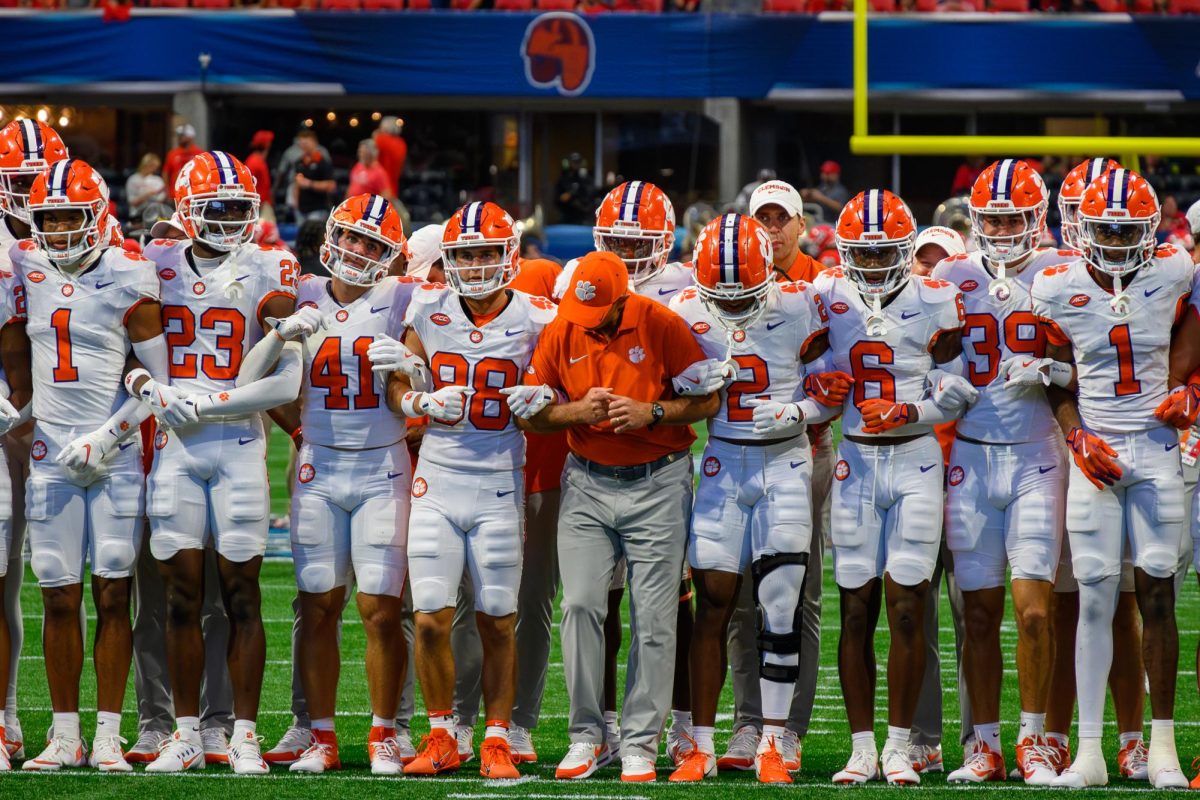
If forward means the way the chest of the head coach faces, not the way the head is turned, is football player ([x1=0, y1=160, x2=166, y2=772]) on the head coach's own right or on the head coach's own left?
on the head coach's own right

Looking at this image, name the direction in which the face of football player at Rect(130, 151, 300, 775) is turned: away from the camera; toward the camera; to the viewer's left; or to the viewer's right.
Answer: toward the camera

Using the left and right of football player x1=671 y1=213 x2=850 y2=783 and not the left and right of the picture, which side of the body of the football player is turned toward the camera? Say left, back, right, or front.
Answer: front

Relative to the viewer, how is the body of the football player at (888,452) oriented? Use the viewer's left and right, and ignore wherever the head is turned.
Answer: facing the viewer

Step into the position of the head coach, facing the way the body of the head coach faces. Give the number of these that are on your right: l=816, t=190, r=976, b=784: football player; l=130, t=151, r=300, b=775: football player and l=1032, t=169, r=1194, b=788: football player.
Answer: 1

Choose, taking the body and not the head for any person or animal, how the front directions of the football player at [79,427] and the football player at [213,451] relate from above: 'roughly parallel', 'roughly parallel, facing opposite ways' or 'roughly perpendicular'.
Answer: roughly parallel

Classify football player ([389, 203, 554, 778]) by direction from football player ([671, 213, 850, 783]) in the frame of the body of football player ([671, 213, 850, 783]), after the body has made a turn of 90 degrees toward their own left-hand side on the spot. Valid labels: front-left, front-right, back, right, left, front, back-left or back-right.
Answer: back

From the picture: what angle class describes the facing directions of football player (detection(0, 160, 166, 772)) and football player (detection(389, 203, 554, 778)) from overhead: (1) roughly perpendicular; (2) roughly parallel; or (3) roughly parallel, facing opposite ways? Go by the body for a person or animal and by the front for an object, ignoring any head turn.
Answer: roughly parallel

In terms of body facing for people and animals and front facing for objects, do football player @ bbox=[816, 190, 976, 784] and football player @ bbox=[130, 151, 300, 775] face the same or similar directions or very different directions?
same or similar directions

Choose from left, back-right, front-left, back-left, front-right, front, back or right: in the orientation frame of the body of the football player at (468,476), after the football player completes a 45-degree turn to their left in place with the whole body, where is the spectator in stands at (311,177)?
back-left

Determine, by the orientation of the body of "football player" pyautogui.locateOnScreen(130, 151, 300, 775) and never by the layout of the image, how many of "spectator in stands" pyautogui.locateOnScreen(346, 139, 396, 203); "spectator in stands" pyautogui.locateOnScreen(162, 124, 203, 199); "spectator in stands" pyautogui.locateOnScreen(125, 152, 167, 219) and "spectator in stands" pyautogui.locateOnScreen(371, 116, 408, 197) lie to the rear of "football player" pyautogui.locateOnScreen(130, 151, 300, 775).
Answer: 4

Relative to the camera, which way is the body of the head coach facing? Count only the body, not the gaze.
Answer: toward the camera

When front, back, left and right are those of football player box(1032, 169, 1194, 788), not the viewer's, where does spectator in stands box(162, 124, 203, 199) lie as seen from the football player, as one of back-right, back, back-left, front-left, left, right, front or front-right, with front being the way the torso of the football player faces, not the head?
back-right

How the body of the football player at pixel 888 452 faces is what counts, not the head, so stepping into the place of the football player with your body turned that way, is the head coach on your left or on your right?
on your right

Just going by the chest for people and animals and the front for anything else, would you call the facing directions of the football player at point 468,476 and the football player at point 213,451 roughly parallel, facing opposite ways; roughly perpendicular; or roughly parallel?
roughly parallel

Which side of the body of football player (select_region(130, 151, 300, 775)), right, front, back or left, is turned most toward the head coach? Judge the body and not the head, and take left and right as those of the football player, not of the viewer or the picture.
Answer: left
